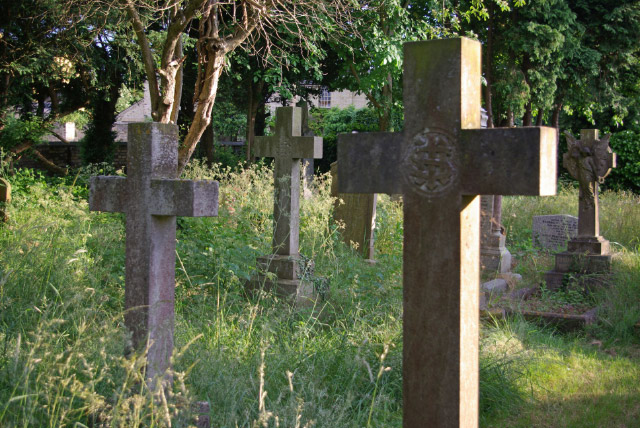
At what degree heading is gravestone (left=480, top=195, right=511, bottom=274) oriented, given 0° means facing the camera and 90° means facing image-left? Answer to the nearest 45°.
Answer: approximately 45°

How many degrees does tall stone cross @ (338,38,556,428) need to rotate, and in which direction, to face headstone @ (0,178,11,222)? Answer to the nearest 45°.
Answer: approximately 90° to its right

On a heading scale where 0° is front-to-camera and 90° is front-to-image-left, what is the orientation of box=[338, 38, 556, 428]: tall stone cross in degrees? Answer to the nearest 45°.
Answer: approximately 45°

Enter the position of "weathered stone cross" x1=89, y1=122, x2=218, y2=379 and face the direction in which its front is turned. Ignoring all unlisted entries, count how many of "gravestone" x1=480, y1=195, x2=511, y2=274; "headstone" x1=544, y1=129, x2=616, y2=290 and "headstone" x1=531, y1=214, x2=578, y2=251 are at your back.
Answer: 3

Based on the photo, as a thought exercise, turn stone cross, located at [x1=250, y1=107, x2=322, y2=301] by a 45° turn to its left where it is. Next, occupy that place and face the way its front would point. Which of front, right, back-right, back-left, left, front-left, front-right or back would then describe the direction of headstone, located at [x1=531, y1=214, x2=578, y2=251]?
back-left

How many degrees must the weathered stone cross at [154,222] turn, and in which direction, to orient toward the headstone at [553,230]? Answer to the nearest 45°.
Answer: approximately 180°
